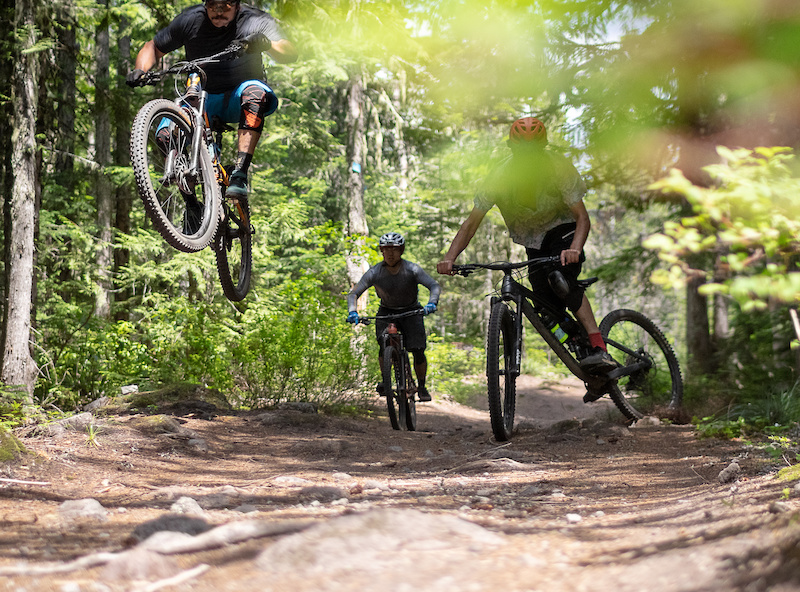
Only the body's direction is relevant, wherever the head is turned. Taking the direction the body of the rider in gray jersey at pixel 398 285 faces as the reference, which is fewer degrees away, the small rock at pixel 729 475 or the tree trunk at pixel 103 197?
the small rock

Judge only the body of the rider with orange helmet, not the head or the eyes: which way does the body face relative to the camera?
toward the camera

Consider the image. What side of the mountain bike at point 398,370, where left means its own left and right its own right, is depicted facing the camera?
front

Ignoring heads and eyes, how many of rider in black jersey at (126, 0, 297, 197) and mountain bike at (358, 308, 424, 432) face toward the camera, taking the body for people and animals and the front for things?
2

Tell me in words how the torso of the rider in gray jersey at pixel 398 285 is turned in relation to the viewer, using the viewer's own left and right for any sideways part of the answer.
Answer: facing the viewer

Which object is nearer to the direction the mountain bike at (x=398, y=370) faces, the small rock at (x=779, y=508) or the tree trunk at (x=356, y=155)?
the small rock

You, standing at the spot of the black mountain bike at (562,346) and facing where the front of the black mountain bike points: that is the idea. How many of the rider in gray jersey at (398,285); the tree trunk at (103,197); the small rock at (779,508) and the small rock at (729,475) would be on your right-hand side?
2

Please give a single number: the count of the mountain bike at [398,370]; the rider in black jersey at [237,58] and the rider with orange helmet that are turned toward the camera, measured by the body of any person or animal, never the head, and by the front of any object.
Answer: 3

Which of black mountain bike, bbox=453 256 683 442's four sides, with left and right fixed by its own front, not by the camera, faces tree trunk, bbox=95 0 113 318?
right

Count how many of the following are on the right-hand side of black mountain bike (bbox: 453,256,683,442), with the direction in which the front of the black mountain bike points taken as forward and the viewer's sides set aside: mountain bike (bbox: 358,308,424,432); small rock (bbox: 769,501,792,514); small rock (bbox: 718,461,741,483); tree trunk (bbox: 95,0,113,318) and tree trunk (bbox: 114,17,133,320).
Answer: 3

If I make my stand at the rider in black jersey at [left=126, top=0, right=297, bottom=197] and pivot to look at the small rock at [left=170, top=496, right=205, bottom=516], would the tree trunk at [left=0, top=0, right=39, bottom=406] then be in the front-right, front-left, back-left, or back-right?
back-right
